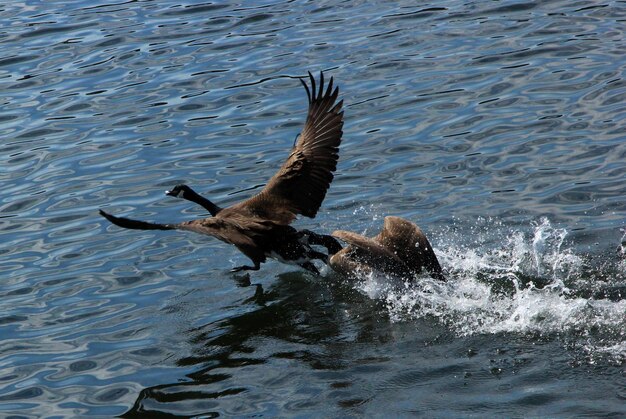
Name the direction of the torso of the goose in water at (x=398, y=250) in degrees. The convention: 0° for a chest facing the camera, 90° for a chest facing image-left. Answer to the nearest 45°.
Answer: approximately 90°
